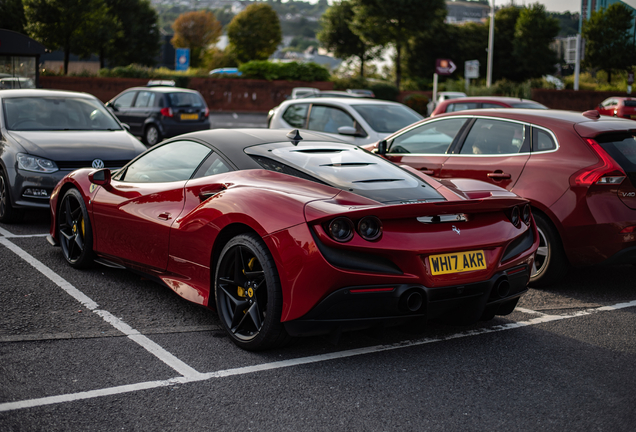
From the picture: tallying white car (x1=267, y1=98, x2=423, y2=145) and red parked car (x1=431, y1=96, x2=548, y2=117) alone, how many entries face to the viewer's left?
0

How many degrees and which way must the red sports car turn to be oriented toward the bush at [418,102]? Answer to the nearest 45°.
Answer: approximately 45° to its right

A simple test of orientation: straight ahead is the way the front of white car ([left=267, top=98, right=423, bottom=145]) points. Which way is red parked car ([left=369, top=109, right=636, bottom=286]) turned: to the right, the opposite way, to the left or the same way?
the opposite way

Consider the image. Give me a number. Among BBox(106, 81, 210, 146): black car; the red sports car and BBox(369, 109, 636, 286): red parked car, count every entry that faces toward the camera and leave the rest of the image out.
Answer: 0

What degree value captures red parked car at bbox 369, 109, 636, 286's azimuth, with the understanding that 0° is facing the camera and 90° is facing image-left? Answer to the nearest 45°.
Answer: approximately 135°

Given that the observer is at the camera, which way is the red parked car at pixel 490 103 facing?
facing the viewer and to the right of the viewer

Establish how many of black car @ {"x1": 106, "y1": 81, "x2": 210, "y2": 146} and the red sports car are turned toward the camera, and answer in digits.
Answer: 0

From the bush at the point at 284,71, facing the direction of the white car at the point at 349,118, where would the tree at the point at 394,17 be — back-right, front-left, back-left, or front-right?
back-left

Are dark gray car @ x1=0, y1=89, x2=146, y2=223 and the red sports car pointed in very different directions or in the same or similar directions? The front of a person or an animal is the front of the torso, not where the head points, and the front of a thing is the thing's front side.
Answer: very different directions

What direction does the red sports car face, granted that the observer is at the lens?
facing away from the viewer and to the left of the viewer

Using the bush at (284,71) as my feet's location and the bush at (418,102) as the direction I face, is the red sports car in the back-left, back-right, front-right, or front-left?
front-right
